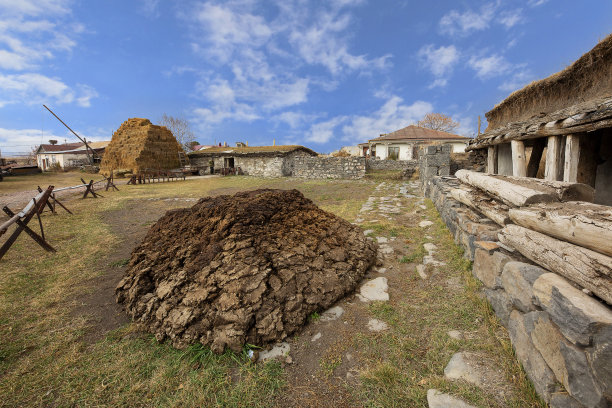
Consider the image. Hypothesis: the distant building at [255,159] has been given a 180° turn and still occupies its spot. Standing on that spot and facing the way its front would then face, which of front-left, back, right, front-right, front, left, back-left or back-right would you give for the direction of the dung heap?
back-right

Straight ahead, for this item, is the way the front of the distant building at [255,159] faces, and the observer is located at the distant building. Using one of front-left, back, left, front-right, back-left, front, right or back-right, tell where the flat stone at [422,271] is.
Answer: front-left

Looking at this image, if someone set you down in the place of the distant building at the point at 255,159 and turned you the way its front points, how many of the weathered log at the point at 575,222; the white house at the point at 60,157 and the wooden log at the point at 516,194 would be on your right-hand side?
1

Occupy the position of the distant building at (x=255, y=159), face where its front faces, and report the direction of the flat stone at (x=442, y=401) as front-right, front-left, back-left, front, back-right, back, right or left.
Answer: front-left

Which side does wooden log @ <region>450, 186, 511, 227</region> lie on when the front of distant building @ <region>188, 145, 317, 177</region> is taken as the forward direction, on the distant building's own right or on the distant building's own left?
on the distant building's own left

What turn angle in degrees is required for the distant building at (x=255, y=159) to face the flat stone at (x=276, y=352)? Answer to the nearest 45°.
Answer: approximately 45° to its left

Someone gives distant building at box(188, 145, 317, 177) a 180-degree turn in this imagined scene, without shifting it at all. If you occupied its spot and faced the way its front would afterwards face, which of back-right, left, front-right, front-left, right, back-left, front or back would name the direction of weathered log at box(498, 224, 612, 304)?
back-right

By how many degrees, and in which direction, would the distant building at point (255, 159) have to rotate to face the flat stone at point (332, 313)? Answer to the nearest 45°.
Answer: approximately 45° to its left

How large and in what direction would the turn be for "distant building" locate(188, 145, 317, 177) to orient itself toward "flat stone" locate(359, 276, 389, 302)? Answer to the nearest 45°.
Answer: approximately 45° to its left

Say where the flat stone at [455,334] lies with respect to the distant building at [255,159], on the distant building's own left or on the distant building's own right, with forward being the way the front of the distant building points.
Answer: on the distant building's own left

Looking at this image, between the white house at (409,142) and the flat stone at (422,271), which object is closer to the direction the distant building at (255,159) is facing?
the flat stone

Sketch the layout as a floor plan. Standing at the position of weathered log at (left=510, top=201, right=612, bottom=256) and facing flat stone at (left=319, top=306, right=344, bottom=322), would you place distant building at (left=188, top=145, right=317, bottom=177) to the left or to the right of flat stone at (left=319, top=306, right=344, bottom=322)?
right

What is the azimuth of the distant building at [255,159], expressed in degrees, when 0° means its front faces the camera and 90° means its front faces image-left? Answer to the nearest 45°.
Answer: approximately 45°

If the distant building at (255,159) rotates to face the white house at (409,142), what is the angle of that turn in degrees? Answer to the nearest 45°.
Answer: approximately 135° to its left

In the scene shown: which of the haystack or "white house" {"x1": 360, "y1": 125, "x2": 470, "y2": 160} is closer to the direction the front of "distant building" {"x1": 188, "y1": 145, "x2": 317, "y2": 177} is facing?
the haystack

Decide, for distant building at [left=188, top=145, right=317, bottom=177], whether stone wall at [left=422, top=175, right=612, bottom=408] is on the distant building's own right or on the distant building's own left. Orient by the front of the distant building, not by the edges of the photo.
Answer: on the distant building's own left

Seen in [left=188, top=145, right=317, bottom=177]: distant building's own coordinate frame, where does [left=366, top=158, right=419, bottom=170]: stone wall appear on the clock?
The stone wall is roughly at 8 o'clock from the distant building.

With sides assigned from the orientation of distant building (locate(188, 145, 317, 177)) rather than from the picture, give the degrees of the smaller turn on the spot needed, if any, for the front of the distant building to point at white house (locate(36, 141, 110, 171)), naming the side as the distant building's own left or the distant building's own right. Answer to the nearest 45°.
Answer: approximately 90° to the distant building's own right

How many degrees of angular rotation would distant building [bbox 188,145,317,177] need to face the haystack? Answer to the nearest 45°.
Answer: approximately 45° to its right
